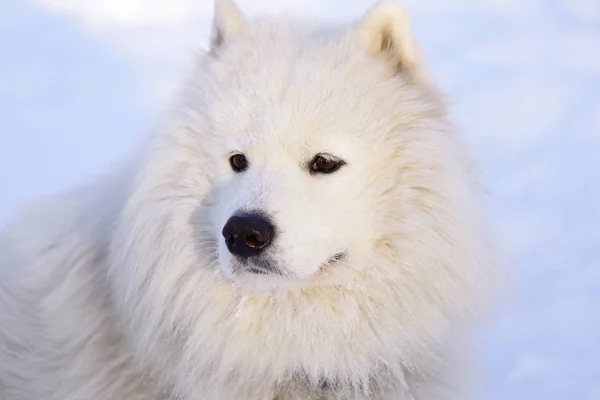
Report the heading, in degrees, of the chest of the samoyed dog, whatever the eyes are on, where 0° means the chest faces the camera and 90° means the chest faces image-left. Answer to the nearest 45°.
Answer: approximately 315°
